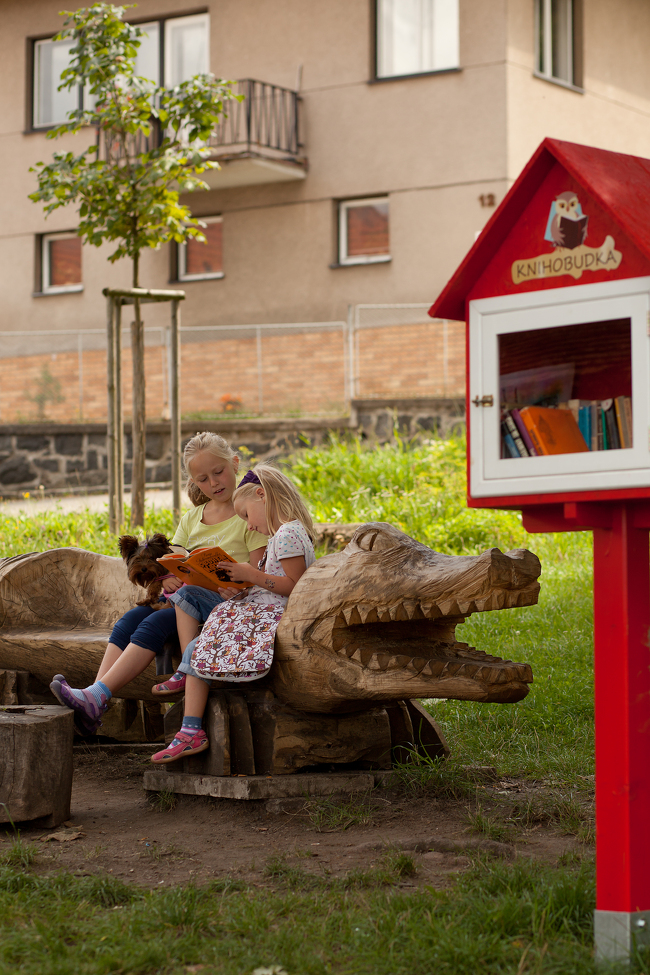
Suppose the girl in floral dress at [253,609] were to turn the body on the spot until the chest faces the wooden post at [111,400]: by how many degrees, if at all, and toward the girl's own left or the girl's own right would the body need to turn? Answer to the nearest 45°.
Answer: approximately 90° to the girl's own right

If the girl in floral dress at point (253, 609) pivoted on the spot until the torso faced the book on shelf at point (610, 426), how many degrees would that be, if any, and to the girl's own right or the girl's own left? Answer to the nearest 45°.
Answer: approximately 135° to the girl's own left

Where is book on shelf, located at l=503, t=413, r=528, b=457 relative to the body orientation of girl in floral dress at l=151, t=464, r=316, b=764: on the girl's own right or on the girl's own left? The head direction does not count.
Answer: on the girl's own left

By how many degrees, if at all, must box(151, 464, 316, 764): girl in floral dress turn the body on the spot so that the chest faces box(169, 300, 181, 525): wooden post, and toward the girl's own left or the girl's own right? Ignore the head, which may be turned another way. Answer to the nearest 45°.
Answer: approximately 90° to the girl's own right

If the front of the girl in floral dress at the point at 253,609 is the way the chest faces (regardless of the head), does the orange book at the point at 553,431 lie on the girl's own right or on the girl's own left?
on the girl's own left

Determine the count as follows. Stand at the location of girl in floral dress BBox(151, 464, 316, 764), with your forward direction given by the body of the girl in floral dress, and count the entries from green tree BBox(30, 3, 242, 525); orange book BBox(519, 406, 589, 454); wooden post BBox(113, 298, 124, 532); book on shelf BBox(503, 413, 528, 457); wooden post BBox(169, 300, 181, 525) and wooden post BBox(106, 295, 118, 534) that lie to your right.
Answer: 4

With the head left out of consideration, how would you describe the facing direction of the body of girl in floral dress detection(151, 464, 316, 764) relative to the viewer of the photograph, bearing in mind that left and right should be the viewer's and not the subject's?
facing to the left of the viewer
